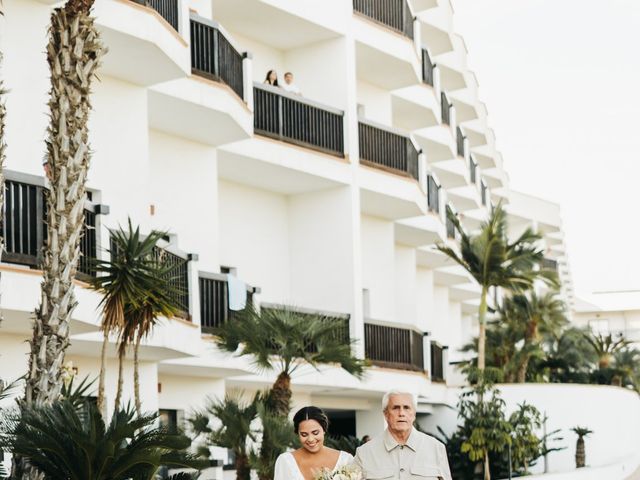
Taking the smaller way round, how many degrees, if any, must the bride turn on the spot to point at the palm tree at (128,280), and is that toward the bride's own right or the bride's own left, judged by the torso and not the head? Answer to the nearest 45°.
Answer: approximately 180°

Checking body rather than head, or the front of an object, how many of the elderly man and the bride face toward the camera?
2

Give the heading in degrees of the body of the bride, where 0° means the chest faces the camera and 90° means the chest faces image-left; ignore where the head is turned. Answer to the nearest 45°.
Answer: approximately 0°

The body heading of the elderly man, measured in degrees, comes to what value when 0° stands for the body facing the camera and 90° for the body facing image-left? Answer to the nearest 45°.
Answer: approximately 0°

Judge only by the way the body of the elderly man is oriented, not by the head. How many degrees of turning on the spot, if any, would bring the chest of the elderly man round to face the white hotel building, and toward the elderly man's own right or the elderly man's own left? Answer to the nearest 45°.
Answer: approximately 180°

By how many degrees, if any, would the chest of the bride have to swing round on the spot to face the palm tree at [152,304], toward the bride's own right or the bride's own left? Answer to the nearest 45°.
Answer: approximately 180°

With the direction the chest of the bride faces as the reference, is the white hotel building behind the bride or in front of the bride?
behind

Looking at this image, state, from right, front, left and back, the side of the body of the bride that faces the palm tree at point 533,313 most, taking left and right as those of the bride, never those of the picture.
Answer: back

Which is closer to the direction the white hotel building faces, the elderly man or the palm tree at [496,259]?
the elderly man
